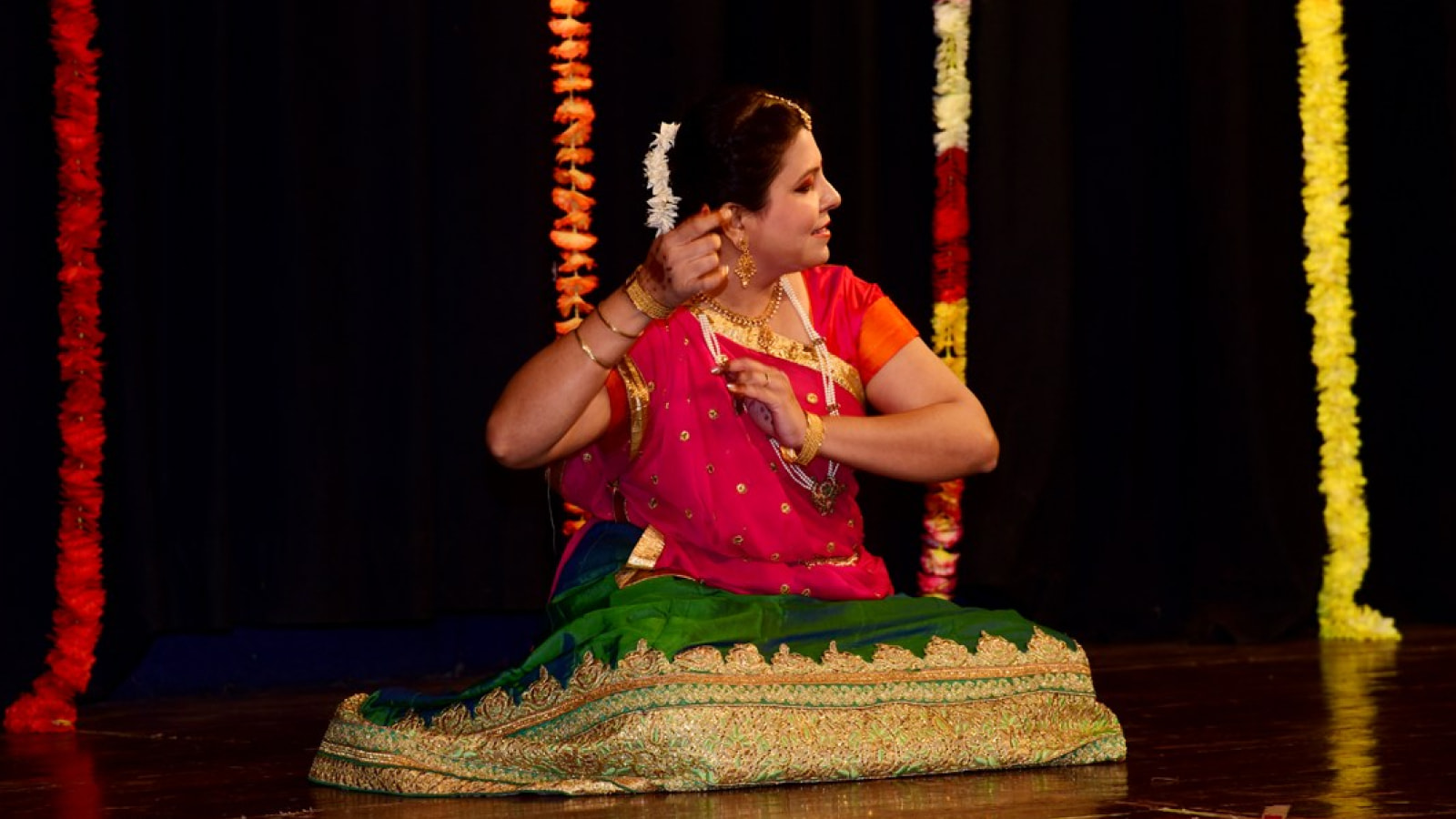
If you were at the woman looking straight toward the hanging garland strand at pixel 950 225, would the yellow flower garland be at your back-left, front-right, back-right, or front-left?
front-right

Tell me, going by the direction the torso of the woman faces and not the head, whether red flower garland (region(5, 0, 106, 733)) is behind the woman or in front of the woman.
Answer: behind

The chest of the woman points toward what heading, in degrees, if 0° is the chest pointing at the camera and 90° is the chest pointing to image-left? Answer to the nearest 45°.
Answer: approximately 315°

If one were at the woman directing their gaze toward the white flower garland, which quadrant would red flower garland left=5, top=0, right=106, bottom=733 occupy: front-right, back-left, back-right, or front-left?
front-left

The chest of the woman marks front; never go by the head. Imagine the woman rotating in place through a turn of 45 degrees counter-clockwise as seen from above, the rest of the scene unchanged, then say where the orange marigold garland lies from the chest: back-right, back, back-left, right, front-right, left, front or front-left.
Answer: left

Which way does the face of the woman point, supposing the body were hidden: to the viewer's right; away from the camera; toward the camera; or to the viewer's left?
to the viewer's right

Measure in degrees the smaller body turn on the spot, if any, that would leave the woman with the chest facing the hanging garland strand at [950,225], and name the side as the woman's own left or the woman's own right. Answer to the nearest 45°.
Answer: approximately 135° to the woman's own left
